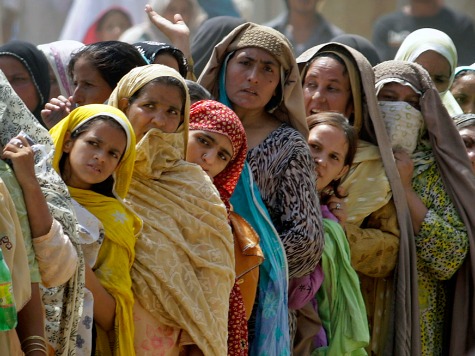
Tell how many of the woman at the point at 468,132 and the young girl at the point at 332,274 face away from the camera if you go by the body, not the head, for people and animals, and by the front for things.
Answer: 0

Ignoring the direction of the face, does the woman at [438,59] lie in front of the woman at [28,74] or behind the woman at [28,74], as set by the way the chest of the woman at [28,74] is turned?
behind
